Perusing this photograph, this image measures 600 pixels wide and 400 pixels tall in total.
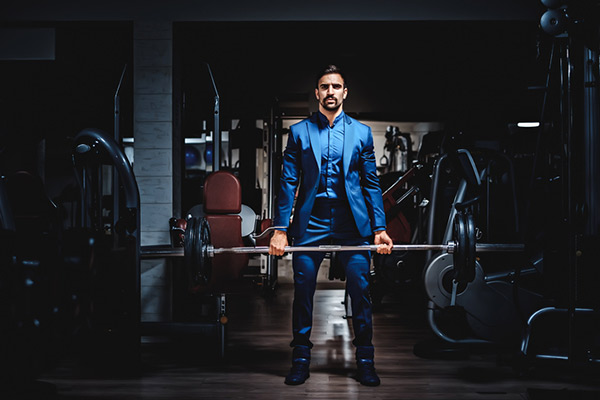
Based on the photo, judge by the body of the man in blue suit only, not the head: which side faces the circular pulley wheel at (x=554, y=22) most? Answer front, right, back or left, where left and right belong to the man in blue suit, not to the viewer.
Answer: left

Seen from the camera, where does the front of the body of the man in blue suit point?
toward the camera

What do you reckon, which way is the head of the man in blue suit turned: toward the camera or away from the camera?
toward the camera
